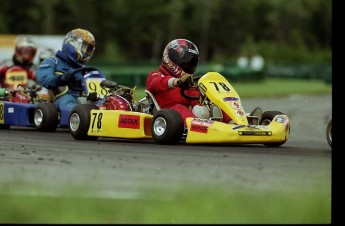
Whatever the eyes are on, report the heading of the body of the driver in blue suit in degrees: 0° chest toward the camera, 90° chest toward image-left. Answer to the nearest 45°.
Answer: approximately 315°

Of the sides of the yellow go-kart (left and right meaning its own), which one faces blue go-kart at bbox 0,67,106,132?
back

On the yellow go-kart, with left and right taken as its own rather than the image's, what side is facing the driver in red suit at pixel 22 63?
back

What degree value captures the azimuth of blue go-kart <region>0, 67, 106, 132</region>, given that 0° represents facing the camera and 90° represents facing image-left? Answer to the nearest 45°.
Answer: approximately 315°
